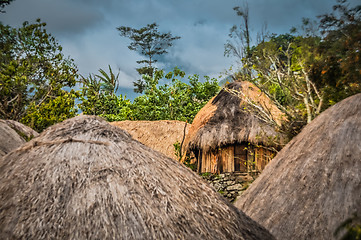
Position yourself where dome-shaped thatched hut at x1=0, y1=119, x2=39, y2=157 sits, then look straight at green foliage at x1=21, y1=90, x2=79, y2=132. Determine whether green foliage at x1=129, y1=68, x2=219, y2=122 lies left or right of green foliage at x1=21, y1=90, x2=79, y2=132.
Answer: right

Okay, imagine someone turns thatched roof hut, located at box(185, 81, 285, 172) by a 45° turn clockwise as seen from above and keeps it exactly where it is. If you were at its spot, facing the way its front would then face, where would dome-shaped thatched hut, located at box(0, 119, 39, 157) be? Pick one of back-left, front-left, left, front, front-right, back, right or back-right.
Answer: front

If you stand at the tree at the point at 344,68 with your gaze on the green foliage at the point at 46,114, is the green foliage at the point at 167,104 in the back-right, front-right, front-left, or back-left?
front-right

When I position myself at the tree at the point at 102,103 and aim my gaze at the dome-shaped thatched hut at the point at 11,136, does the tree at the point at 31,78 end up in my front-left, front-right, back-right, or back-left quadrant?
front-right

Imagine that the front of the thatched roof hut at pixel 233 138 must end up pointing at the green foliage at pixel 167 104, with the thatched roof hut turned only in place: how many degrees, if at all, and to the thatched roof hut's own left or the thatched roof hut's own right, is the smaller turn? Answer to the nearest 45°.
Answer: approximately 135° to the thatched roof hut's own right

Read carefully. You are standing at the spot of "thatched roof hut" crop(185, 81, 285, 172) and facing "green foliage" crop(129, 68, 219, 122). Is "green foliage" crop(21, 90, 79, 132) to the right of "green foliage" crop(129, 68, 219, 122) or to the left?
left

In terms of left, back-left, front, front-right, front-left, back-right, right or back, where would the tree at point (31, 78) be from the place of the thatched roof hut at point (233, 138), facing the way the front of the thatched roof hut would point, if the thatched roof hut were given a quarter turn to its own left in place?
back

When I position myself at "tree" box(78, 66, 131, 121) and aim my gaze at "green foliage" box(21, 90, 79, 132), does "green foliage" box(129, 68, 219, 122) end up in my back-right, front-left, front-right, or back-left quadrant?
back-left

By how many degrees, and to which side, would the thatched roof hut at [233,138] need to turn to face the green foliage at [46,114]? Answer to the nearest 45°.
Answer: approximately 90° to its right

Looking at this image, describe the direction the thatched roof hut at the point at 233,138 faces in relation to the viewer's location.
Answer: facing the viewer

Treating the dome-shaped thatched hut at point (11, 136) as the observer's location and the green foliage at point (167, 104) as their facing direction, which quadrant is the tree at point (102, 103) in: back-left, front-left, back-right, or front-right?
front-left
